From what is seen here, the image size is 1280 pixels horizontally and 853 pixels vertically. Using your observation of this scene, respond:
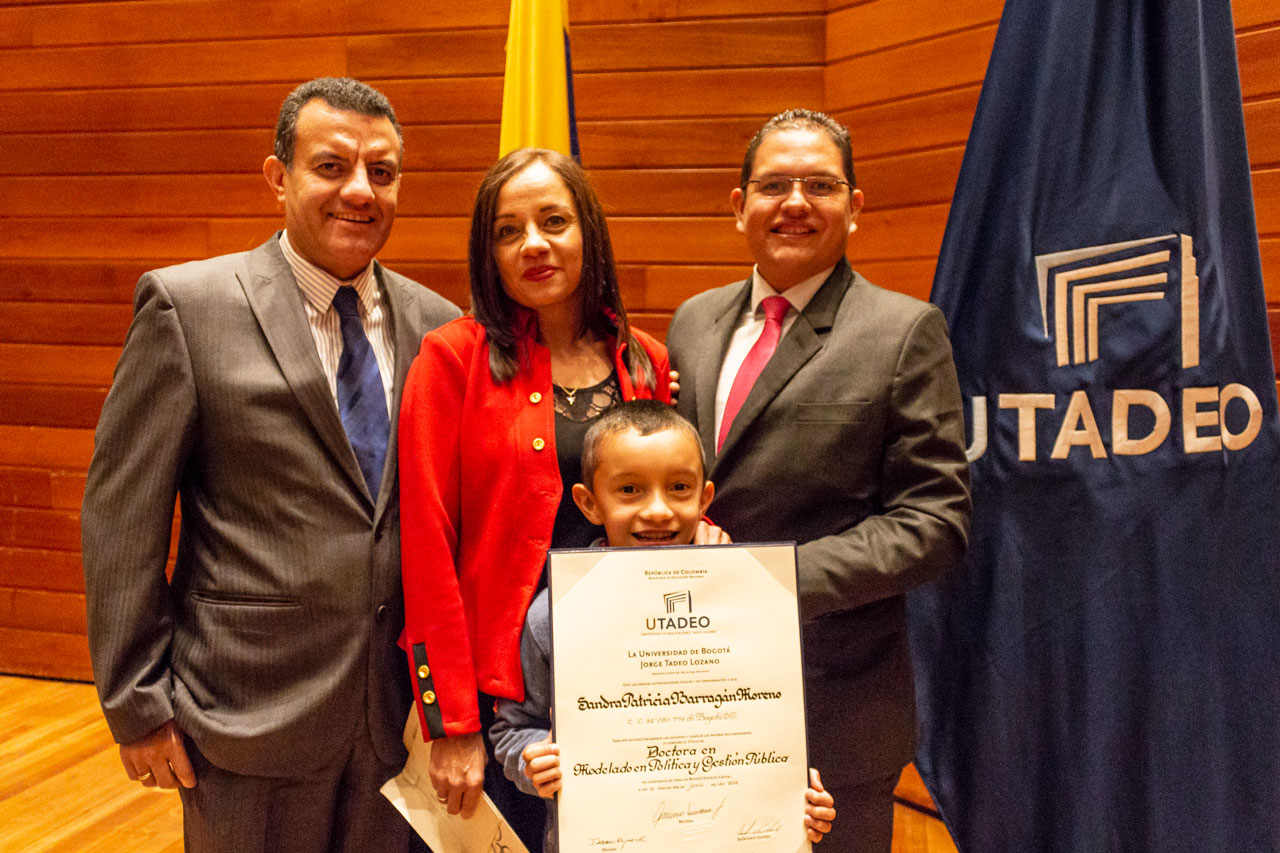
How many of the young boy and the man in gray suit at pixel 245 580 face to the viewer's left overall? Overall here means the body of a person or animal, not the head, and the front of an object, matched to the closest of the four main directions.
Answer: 0

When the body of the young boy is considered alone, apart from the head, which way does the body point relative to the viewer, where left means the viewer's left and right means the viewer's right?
facing the viewer

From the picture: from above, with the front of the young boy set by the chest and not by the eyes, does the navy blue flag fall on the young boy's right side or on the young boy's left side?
on the young boy's left side

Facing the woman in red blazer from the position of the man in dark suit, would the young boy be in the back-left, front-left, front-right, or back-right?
front-left

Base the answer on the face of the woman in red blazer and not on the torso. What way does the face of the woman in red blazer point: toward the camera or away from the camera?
toward the camera

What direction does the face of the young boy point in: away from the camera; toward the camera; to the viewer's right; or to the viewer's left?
toward the camera

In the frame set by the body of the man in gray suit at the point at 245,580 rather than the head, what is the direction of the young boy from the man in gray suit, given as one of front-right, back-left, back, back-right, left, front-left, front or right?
front

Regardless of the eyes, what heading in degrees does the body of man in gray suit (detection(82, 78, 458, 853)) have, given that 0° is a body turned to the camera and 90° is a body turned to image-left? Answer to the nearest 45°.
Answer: approximately 315°

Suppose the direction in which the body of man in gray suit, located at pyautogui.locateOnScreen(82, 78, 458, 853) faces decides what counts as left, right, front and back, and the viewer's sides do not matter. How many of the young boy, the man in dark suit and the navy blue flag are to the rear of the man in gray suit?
0

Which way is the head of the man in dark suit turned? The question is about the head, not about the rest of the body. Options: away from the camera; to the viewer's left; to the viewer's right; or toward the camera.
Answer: toward the camera
